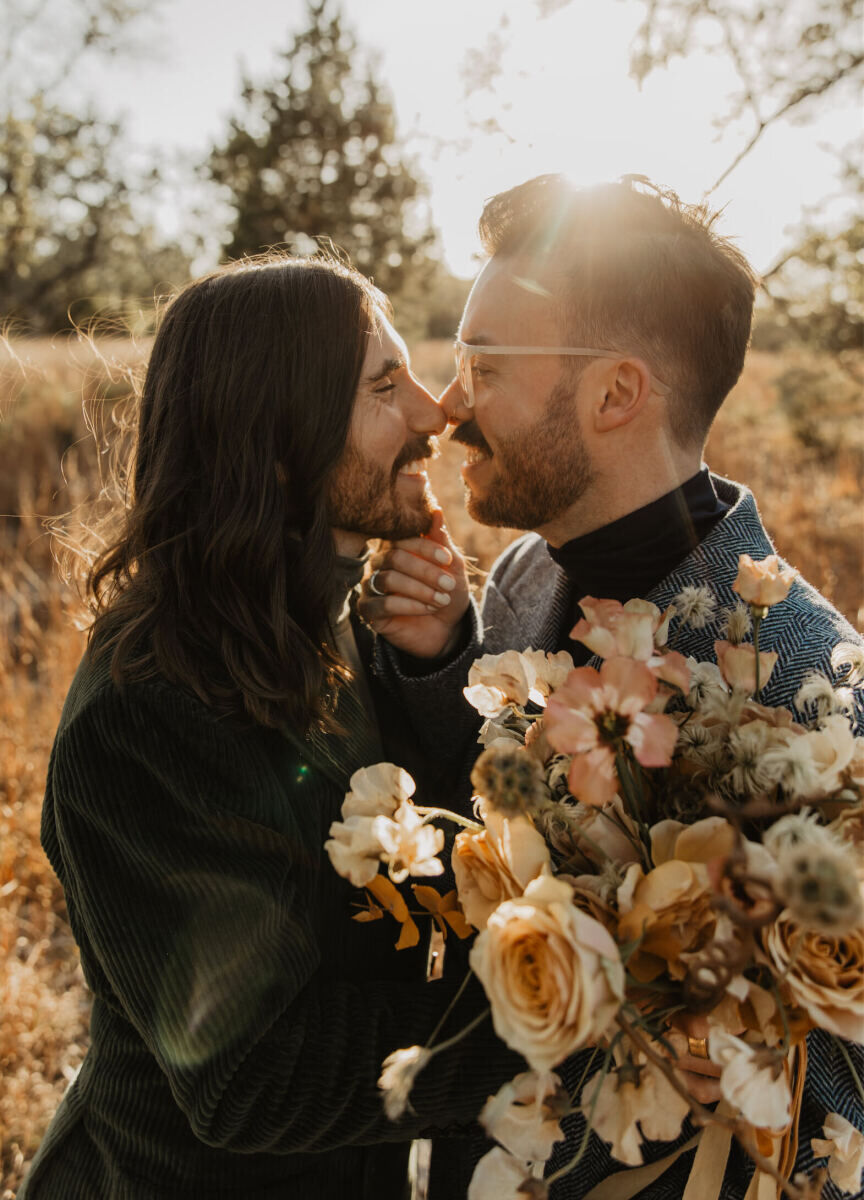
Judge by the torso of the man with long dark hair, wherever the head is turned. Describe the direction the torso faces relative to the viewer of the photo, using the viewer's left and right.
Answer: facing to the right of the viewer

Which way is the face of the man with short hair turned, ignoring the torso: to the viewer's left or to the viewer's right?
to the viewer's left

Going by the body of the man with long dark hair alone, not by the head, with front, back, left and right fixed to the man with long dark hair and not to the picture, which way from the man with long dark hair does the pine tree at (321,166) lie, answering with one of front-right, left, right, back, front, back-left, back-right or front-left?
left

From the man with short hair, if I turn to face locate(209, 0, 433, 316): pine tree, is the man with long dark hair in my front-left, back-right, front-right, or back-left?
back-left

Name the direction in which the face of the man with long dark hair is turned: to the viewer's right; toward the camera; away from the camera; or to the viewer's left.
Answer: to the viewer's right

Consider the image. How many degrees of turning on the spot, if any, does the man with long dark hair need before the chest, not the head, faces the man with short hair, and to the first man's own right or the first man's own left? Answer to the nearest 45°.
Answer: approximately 45° to the first man's own left
